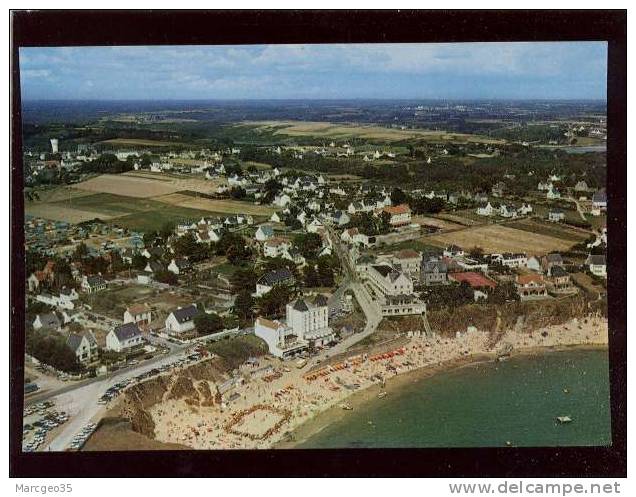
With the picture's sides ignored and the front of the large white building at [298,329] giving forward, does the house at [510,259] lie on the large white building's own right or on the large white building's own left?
on the large white building's own left

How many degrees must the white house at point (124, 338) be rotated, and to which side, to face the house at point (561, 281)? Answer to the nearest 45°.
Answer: approximately 45° to its left

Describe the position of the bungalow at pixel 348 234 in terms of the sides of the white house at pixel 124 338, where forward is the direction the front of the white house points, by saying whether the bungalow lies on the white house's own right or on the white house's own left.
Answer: on the white house's own left

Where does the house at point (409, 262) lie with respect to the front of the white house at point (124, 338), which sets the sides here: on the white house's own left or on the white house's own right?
on the white house's own left

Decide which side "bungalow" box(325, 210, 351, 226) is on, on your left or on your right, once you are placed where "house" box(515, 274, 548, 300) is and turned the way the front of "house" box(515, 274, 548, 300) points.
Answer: on your right

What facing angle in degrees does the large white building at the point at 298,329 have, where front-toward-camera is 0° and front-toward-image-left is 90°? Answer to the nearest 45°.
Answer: approximately 315°

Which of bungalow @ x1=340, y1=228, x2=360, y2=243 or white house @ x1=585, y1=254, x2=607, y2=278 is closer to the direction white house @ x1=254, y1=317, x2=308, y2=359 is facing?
the white house
